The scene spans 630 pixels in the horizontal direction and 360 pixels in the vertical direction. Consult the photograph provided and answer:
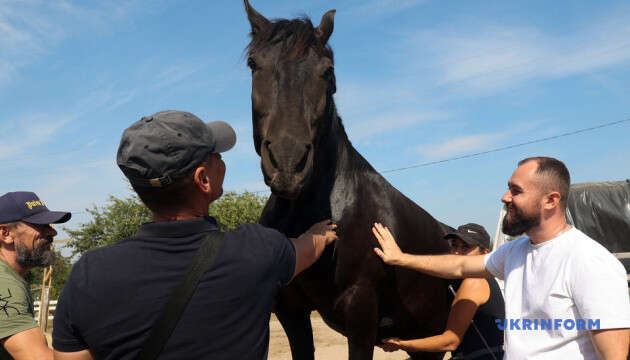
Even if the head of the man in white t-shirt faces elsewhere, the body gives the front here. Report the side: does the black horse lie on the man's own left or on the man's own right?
on the man's own right

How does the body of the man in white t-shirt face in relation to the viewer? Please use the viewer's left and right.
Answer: facing the viewer and to the left of the viewer

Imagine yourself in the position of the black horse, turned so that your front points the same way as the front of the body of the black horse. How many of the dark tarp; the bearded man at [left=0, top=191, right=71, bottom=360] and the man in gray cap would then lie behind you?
1

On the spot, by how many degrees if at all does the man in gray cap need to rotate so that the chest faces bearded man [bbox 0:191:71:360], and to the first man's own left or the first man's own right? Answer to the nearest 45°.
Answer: approximately 90° to the first man's own left

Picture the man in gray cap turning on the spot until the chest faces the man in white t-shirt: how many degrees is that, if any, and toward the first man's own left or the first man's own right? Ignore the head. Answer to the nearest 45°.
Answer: approximately 45° to the first man's own right

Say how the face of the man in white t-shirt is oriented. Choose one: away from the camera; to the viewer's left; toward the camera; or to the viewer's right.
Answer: to the viewer's left

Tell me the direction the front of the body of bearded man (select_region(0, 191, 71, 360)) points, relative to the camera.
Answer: to the viewer's right

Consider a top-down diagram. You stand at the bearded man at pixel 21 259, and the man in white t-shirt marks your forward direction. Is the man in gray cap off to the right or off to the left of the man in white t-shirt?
right

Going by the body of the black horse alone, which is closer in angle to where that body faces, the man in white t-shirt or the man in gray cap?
the man in gray cap

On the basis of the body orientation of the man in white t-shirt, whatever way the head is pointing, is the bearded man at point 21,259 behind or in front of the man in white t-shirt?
in front

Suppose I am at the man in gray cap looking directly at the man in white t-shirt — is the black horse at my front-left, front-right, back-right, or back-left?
front-left

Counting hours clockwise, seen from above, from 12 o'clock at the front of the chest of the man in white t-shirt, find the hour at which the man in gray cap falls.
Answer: The man in gray cap is roughly at 12 o'clock from the man in white t-shirt.

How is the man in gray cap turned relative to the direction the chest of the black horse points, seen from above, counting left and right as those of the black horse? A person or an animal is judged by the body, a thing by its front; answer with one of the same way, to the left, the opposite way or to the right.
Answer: the opposite way

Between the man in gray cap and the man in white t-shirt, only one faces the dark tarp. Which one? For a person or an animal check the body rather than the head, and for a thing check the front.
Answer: the man in gray cap

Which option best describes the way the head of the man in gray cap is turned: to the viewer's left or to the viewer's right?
to the viewer's right

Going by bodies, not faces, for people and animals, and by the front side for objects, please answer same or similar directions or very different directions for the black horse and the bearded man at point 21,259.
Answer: very different directions
